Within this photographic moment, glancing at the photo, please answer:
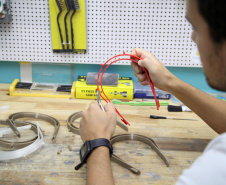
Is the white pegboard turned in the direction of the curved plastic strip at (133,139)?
yes

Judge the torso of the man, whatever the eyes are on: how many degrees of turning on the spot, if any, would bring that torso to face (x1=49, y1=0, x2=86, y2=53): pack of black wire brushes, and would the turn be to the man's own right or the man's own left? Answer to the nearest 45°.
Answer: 0° — they already face it

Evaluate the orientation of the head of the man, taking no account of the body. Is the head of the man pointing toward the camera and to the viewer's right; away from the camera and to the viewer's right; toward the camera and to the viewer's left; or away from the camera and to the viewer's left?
away from the camera and to the viewer's left

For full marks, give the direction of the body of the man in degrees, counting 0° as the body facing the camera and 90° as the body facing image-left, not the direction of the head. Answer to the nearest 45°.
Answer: approximately 135°

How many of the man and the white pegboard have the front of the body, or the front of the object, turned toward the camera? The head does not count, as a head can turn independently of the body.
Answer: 1
